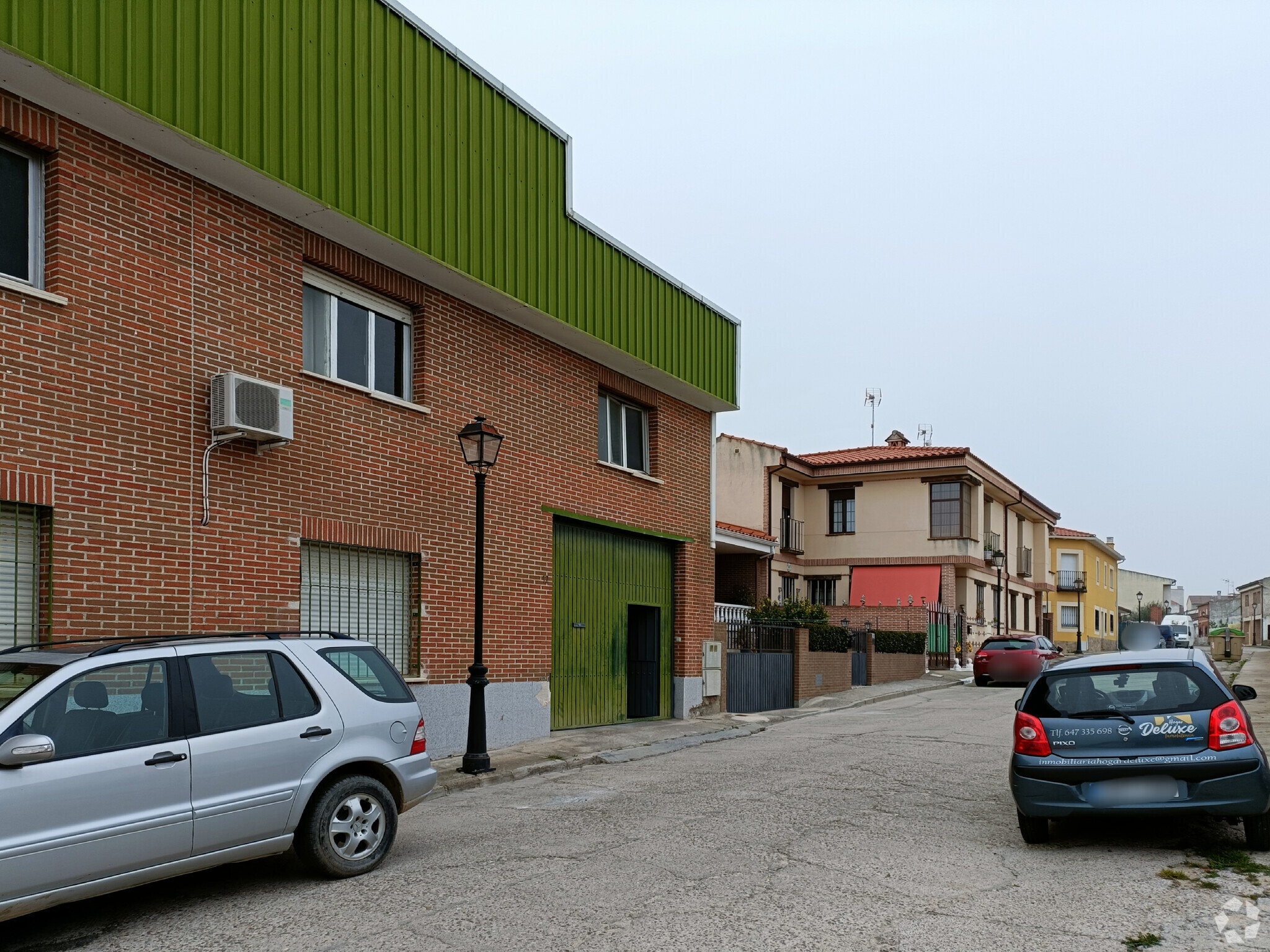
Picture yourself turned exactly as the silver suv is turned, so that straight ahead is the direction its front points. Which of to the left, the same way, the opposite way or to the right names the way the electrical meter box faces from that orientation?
to the left

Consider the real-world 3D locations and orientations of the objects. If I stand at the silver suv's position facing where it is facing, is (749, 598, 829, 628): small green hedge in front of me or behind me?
behind

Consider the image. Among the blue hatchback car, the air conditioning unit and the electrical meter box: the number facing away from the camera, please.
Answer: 1

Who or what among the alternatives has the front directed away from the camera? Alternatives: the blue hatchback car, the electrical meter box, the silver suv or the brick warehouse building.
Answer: the blue hatchback car

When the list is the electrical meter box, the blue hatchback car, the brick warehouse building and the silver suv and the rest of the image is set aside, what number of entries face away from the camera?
1

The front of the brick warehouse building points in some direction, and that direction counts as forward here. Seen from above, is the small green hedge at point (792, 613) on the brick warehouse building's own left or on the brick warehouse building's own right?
on the brick warehouse building's own left

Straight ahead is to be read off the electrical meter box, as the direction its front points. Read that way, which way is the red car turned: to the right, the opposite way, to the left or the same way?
to the left

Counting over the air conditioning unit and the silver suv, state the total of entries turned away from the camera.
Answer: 0

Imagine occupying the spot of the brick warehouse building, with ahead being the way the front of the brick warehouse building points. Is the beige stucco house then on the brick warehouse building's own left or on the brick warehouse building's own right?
on the brick warehouse building's own left

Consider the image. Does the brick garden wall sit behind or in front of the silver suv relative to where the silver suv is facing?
behind

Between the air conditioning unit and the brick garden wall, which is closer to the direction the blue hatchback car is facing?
the brick garden wall

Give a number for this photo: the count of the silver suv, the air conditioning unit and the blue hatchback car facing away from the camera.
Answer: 1

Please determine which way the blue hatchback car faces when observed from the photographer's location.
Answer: facing away from the viewer
